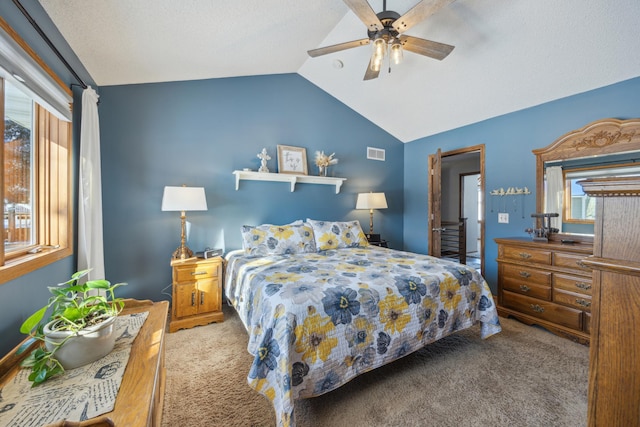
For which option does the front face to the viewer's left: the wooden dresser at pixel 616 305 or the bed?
the wooden dresser

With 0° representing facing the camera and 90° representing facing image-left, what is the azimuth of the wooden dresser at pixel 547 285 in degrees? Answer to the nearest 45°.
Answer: approximately 45°

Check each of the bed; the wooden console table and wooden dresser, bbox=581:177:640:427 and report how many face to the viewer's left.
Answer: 1

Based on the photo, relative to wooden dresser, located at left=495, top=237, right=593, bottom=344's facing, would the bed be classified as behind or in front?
in front

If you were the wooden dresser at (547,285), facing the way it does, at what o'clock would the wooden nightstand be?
The wooden nightstand is roughly at 12 o'clock from the wooden dresser.

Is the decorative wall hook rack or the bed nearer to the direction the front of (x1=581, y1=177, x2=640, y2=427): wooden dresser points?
the bed

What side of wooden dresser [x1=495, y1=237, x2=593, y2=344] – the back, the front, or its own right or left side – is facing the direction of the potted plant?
front

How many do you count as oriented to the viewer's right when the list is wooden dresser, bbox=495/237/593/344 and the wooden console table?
1

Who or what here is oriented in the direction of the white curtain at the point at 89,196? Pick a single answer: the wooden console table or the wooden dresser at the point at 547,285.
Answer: the wooden dresser

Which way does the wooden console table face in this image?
to the viewer's right

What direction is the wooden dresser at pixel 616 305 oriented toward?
to the viewer's left
